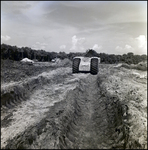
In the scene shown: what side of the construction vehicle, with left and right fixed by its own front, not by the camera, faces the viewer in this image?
back
